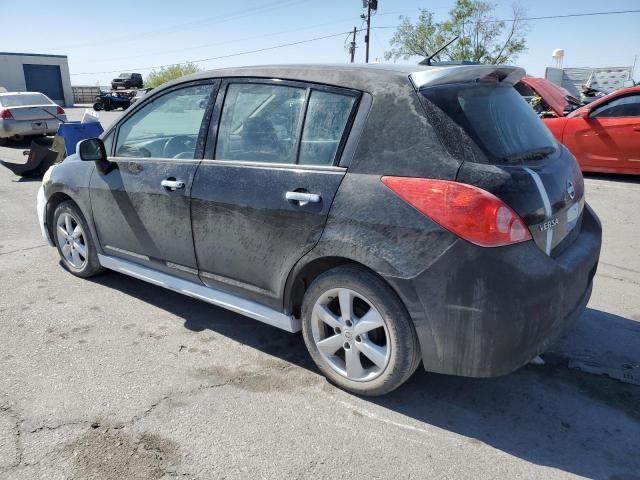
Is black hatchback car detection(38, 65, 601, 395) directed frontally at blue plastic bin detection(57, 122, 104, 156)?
yes

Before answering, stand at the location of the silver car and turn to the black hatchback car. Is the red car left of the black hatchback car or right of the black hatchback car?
left

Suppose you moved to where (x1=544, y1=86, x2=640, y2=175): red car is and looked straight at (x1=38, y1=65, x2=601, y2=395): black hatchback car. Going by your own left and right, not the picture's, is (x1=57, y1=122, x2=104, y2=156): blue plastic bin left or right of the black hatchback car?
right

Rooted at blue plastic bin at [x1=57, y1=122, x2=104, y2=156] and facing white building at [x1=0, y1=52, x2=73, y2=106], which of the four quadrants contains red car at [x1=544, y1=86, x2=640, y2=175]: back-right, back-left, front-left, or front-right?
back-right

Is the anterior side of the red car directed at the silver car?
yes

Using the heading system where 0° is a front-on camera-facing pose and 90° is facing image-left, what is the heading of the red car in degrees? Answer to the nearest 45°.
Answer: approximately 90°

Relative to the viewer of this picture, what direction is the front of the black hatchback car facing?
facing away from the viewer and to the left of the viewer

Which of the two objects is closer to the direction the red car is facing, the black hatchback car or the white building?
the white building

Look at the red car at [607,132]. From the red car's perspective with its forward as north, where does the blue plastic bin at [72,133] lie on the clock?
The blue plastic bin is roughly at 11 o'clock from the red car.

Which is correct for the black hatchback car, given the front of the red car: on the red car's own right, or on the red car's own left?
on the red car's own left
